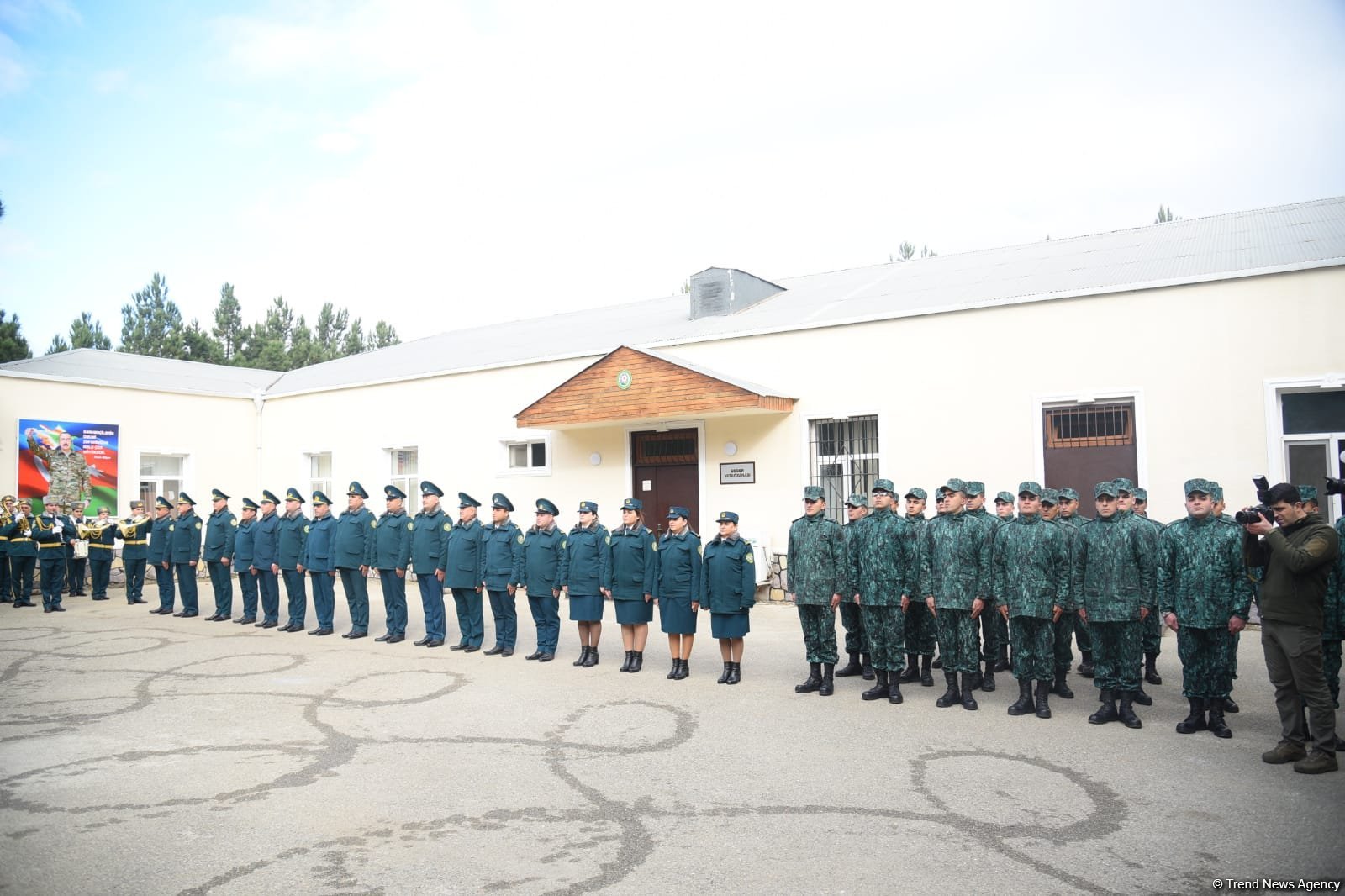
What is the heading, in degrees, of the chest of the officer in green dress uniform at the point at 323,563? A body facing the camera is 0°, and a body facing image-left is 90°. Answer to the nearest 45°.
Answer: approximately 45°

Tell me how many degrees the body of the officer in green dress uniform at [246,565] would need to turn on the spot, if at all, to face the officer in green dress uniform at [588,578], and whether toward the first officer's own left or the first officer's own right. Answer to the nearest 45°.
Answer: approximately 90° to the first officer's own left

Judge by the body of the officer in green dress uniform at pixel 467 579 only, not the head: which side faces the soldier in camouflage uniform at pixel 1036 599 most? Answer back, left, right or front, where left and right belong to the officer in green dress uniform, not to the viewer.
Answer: left

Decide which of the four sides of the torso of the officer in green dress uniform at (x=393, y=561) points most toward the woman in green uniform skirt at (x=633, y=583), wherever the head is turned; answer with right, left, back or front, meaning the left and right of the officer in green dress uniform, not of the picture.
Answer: left

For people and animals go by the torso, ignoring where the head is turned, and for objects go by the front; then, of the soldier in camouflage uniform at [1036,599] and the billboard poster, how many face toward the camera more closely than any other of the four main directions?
2

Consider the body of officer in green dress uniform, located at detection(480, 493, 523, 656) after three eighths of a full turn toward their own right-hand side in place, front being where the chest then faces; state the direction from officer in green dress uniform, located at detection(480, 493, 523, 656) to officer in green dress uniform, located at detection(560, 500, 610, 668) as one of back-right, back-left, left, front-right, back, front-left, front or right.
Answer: back-right

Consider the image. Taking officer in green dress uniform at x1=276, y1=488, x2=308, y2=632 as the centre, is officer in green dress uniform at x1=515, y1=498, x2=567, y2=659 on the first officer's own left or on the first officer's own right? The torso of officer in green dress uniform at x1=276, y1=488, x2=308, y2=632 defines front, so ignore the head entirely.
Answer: on the first officer's own left

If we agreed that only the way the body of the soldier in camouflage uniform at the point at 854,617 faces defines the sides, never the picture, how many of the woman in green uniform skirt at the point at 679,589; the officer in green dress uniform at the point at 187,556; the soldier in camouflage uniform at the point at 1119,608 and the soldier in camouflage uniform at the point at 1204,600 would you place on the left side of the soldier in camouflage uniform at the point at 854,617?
2

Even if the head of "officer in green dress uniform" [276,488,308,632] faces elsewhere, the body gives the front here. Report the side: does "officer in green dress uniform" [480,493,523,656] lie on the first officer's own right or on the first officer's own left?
on the first officer's own left

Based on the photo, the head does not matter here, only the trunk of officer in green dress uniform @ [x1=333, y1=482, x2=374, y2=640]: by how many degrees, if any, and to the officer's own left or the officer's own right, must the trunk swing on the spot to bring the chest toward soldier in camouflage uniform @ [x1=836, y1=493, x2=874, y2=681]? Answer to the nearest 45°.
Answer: approximately 90° to the officer's own left

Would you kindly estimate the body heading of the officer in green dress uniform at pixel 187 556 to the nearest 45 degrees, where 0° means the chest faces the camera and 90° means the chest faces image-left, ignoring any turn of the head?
approximately 45°
